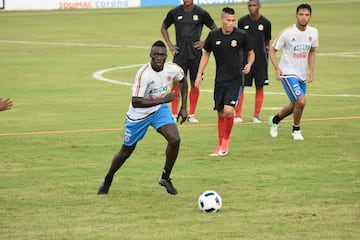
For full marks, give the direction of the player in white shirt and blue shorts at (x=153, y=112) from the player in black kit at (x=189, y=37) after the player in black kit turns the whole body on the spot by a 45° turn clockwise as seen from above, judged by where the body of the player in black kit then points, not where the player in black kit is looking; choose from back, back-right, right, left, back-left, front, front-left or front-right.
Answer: front-left

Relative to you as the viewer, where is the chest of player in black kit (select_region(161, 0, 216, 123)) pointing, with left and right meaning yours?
facing the viewer

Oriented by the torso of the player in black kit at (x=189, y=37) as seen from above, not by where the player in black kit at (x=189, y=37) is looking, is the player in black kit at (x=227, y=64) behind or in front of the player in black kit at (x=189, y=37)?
in front

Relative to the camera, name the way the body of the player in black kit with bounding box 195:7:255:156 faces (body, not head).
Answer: toward the camera

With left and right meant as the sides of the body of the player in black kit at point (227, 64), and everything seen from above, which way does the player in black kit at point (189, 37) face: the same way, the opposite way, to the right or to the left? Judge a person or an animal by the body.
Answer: the same way

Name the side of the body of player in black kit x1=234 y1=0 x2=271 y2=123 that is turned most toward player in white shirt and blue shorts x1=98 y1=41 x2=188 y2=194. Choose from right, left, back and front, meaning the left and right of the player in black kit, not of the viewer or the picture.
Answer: front

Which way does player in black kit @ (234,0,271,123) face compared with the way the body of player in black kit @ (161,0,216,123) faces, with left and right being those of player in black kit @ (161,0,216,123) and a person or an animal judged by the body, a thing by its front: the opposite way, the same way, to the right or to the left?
the same way

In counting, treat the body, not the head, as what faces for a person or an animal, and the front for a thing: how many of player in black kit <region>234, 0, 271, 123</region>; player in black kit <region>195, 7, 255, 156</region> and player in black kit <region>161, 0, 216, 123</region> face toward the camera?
3

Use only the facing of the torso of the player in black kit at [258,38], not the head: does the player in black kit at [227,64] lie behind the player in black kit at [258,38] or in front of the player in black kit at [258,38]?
in front

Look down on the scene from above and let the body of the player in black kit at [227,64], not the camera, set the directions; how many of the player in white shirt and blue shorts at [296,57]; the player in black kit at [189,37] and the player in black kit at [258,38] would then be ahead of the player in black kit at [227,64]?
0

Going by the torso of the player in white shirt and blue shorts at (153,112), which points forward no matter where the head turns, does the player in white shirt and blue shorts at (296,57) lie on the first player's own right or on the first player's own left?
on the first player's own left

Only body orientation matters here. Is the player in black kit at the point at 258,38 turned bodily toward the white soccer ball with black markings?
yes

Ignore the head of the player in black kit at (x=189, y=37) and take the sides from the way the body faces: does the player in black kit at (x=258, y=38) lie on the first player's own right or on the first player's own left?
on the first player's own left
